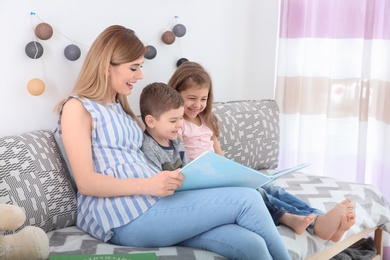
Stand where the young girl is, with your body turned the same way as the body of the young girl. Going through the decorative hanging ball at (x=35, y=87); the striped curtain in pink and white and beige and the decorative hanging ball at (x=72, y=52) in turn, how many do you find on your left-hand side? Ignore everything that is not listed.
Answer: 1

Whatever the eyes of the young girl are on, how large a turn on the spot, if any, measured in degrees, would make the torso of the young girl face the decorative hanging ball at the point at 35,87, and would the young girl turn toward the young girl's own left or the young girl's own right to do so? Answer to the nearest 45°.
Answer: approximately 90° to the young girl's own right

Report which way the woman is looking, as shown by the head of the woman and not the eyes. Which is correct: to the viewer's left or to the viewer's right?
to the viewer's right

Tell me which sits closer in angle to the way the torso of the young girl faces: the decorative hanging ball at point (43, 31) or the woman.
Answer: the woman

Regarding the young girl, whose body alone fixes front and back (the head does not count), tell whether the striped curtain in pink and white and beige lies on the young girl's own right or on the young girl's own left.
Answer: on the young girl's own left

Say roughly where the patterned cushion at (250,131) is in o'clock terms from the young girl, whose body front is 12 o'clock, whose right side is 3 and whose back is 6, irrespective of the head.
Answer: The patterned cushion is roughly at 8 o'clock from the young girl.
